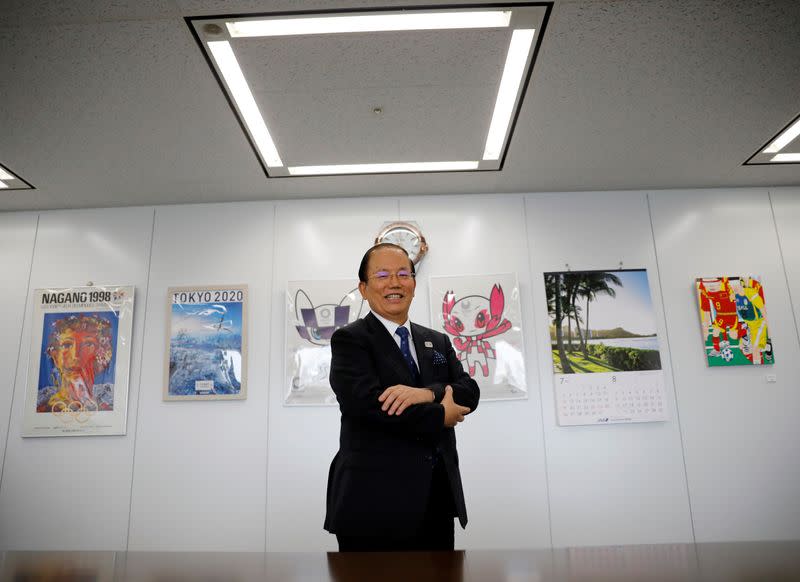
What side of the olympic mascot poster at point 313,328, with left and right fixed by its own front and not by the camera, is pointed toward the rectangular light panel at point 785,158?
left

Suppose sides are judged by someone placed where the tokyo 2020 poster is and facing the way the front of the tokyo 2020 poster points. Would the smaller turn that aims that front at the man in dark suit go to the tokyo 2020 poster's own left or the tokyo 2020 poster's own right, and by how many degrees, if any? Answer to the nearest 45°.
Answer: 0° — it already faces them

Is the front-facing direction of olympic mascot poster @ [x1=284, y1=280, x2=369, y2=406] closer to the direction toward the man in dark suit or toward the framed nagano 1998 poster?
the man in dark suit

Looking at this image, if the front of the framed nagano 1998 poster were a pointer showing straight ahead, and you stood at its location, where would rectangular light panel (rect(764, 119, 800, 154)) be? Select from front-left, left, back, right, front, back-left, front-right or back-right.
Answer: front-left

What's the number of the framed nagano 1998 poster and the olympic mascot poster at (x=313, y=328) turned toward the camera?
2

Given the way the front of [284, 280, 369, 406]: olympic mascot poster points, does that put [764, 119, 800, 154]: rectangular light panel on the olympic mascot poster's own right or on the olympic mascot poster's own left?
on the olympic mascot poster's own left

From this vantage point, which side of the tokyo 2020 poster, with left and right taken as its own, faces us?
front

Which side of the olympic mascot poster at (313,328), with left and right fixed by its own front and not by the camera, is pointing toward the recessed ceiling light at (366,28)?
front

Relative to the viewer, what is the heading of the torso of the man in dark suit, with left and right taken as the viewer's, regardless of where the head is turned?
facing the viewer and to the right of the viewer

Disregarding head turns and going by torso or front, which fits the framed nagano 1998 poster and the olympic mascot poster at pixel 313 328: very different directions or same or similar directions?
same or similar directions

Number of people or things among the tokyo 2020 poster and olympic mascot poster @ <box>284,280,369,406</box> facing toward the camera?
2

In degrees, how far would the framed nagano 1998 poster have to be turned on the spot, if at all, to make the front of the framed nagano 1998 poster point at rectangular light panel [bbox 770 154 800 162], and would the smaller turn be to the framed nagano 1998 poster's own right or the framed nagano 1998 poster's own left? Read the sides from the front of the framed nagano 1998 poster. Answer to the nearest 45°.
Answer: approximately 45° to the framed nagano 1998 poster's own left

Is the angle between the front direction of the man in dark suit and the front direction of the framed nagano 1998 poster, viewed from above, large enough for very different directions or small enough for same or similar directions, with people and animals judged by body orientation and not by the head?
same or similar directions

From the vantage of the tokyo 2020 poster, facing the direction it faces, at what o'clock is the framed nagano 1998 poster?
The framed nagano 1998 poster is roughly at 4 o'clock from the tokyo 2020 poster.

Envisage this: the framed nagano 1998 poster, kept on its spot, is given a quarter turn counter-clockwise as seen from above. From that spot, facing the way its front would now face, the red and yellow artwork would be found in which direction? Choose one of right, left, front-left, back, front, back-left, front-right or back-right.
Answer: front-right

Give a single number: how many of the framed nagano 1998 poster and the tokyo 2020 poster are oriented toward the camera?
2

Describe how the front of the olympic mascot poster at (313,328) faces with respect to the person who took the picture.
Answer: facing the viewer

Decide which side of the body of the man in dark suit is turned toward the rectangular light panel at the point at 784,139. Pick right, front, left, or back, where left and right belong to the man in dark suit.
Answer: left
